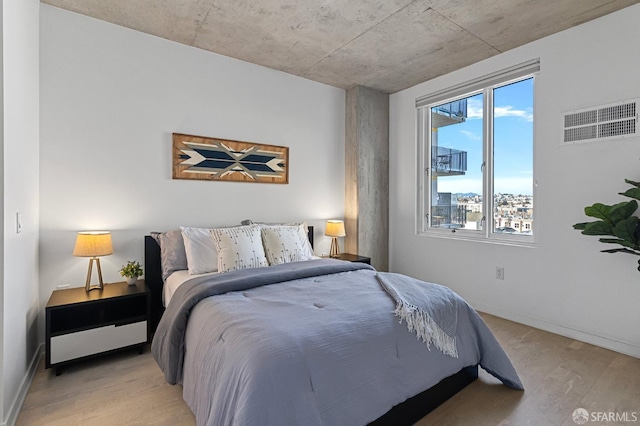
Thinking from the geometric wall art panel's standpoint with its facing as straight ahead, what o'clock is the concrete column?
The concrete column is roughly at 10 o'clock from the geometric wall art panel.

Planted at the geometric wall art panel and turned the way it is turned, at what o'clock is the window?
The window is roughly at 11 o'clock from the geometric wall art panel.

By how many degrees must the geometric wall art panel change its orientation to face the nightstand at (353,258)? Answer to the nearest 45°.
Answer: approximately 45° to its left

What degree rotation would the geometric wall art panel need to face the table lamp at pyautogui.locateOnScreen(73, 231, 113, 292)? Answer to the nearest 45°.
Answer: approximately 90° to its right

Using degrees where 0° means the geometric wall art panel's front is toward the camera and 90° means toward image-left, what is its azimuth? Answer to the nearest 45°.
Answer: approximately 315°
